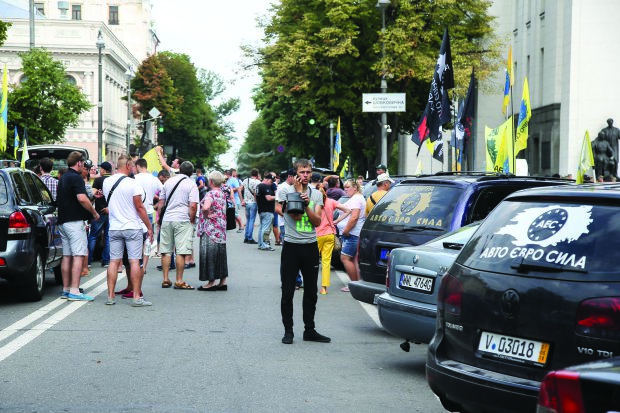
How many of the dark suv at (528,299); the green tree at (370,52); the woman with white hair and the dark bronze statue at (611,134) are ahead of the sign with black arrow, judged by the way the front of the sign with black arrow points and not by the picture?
2

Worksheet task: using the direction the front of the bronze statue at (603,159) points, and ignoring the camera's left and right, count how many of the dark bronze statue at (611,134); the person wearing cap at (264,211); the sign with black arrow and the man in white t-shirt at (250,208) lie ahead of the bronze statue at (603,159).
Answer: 3

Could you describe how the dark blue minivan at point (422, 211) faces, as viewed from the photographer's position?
facing away from the viewer and to the right of the viewer

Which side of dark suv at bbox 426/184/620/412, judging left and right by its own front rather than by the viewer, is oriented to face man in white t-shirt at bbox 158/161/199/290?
left

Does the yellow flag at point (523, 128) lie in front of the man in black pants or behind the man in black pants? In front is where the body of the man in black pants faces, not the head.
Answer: behind

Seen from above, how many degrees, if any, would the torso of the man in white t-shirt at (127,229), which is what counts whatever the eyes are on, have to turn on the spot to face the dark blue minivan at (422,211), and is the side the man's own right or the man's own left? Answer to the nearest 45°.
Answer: approximately 90° to the man's own right

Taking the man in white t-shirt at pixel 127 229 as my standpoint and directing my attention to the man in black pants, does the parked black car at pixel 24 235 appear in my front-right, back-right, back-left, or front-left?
back-right

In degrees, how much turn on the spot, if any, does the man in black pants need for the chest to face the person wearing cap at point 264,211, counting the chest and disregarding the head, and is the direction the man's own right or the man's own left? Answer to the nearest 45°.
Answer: approximately 180°

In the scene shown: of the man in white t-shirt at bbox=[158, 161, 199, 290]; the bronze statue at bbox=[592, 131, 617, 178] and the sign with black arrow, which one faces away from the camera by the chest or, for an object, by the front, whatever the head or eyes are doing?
the man in white t-shirt

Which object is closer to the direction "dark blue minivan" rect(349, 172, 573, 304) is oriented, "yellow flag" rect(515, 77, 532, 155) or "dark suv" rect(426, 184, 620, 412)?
the yellow flag
